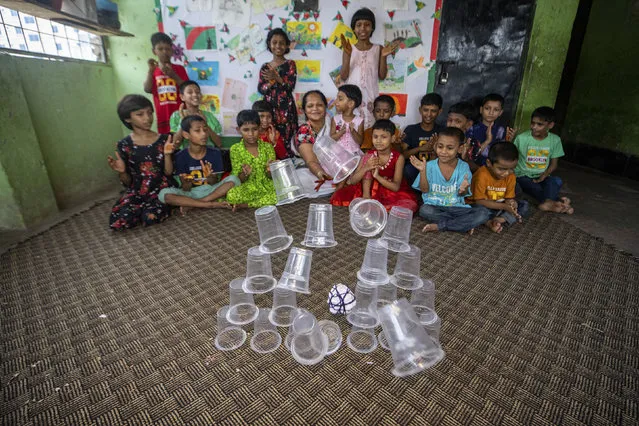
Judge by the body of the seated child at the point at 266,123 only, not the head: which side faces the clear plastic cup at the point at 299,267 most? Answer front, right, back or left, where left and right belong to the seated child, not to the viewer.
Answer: front

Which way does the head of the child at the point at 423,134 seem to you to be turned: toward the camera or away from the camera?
toward the camera

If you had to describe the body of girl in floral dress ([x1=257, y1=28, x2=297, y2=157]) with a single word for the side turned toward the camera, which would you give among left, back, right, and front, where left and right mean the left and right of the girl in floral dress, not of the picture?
front

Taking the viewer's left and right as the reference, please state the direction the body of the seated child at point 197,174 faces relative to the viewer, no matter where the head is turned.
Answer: facing the viewer

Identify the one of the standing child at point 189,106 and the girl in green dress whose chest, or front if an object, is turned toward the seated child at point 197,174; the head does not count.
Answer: the standing child

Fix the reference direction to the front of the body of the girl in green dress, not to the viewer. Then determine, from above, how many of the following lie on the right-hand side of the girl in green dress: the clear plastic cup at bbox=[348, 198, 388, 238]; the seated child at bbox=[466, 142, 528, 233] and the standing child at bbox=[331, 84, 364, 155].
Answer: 0

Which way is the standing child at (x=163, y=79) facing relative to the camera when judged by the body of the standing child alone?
toward the camera

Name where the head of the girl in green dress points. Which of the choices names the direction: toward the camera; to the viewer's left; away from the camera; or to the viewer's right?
toward the camera

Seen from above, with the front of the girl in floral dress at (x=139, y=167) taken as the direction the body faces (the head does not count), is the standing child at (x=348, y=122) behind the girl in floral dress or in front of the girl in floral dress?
in front

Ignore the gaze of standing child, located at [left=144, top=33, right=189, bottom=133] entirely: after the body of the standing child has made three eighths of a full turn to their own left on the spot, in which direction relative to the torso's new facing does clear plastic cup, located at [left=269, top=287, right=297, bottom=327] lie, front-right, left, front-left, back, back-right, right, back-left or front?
back-right

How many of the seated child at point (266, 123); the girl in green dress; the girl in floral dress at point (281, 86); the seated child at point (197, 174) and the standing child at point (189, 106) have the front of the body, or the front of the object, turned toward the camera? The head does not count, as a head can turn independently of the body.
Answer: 5

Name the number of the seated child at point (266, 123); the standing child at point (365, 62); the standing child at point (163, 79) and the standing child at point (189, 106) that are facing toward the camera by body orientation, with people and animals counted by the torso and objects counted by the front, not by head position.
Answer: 4

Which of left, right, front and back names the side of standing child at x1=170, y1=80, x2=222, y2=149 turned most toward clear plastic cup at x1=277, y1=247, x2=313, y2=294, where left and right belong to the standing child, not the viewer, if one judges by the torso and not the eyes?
front

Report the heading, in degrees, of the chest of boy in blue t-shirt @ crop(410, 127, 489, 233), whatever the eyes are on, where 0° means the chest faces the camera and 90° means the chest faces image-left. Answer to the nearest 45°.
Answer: approximately 0°

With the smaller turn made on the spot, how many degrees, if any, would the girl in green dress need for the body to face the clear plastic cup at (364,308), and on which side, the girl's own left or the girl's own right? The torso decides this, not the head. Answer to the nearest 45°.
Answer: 0° — they already face it

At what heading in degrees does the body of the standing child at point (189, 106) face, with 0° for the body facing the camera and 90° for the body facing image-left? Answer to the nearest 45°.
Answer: approximately 0°

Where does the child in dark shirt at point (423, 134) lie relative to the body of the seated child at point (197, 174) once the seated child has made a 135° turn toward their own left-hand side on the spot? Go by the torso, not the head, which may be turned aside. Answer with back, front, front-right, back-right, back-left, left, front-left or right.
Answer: front-right
